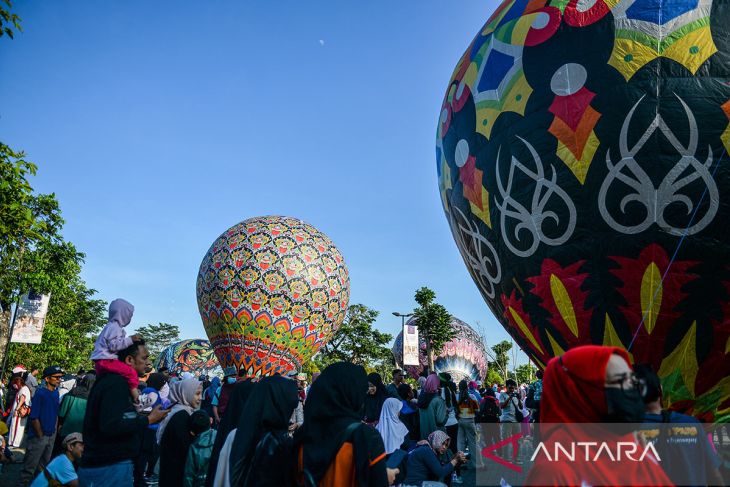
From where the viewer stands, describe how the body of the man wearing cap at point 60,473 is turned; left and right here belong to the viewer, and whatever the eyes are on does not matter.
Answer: facing to the right of the viewer

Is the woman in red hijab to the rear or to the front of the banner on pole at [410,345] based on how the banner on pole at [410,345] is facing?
to the front

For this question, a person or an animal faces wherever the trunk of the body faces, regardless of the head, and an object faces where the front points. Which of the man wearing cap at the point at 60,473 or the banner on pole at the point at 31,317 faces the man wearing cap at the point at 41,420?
the banner on pole

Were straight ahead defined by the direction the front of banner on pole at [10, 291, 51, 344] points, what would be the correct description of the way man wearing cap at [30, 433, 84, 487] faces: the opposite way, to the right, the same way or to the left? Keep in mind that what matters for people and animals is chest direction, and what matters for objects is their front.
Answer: to the left

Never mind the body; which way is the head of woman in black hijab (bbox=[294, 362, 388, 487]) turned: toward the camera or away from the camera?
away from the camera

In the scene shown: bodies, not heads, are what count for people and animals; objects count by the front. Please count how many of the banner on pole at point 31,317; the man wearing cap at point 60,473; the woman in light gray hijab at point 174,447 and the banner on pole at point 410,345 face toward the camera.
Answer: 2

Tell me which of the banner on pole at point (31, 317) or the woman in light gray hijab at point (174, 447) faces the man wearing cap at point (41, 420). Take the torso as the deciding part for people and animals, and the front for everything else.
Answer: the banner on pole

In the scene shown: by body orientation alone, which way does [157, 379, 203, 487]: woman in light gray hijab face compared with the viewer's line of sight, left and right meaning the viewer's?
facing to the right of the viewer

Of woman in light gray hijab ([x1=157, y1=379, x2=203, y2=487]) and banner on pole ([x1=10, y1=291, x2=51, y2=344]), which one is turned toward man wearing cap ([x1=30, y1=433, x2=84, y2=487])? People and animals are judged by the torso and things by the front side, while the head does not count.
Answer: the banner on pole

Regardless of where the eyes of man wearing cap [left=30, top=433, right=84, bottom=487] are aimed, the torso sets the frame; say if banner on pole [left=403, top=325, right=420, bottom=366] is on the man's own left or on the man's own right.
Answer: on the man's own left

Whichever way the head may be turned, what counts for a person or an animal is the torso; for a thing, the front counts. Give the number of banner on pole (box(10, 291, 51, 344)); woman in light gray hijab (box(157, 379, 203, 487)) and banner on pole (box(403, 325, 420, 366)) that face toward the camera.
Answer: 2

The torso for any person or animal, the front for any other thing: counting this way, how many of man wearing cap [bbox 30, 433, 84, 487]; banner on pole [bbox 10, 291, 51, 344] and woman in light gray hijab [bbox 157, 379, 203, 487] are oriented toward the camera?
1

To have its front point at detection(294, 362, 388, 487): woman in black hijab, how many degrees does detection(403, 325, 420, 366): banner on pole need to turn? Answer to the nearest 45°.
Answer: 0° — it already faces them
